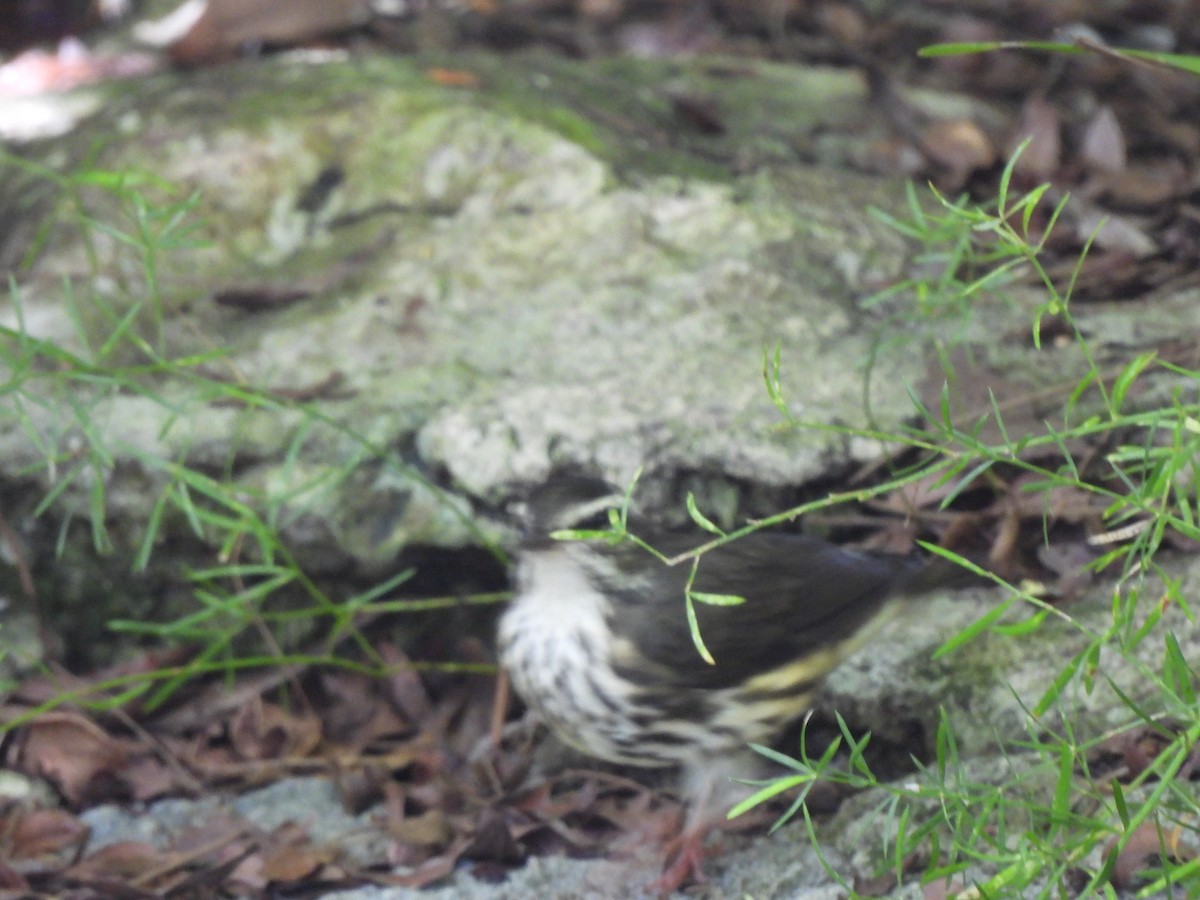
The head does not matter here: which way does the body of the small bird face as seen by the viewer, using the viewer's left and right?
facing to the left of the viewer
